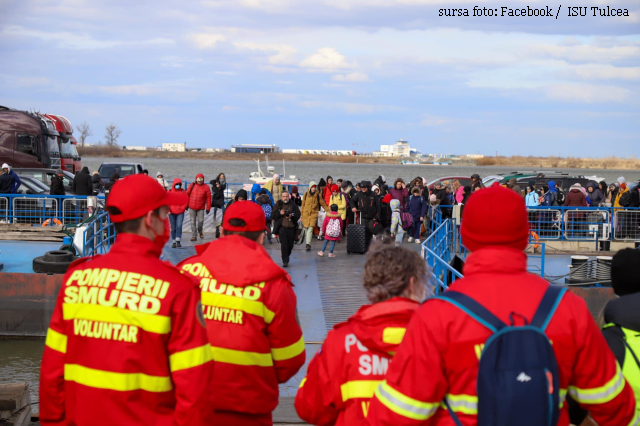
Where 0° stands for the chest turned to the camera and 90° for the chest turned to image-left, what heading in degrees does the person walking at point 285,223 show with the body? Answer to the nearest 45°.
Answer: approximately 0°

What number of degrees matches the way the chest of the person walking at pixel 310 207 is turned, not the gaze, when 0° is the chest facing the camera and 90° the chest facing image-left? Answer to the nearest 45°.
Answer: approximately 0°

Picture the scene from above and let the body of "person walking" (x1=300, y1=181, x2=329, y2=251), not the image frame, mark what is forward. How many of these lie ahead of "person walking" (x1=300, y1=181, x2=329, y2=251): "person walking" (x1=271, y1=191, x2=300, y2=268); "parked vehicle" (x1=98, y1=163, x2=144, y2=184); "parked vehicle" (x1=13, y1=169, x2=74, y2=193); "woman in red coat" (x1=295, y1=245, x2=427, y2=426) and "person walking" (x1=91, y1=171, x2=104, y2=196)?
2

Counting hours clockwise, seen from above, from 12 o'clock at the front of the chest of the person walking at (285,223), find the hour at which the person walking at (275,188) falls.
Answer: the person walking at (275,188) is roughly at 6 o'clock from the person walking at (285,223).

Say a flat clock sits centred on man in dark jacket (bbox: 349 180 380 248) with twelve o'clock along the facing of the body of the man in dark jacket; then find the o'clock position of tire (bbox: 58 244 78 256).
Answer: The tire is roughly at 2 o'clock from the man in dark jacket.

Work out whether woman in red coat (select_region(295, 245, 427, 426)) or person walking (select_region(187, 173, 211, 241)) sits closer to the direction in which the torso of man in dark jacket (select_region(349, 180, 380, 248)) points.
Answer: the woman in red coat

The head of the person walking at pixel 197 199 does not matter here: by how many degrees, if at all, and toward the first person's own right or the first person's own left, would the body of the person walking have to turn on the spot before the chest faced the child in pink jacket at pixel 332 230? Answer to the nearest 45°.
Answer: approximately 45° to the first person's own left
